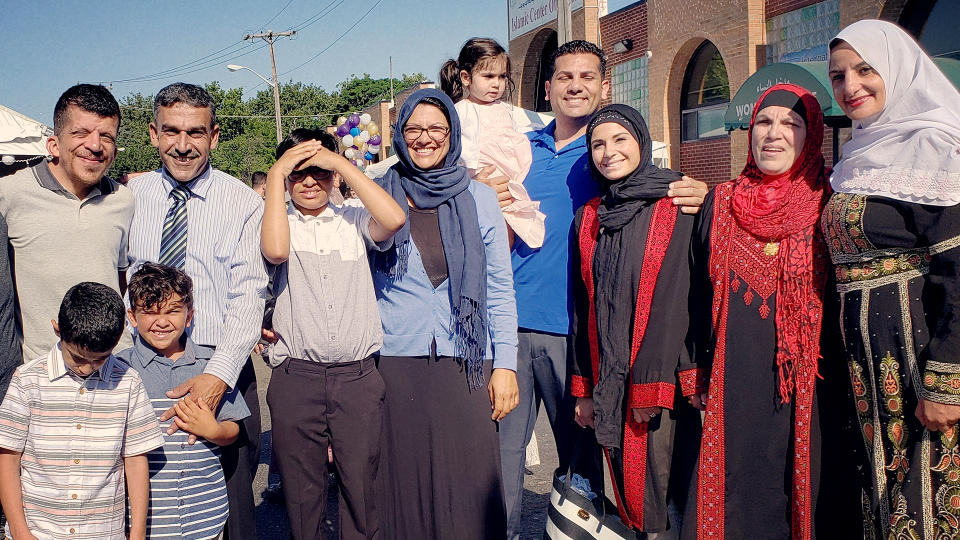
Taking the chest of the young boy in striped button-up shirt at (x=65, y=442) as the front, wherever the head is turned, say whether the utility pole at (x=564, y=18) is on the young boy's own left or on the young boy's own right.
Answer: on the young boy's own left

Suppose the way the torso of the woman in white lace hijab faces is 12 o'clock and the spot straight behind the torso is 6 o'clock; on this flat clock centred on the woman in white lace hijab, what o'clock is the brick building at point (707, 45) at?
The brick building is roughly at 4 o'clock from the woman in white lace hijab.

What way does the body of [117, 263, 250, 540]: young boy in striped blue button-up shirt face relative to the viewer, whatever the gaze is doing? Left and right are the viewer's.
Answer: facing the viewer

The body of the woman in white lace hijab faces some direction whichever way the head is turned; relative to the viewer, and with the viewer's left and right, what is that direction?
facing the viewer and to the left of the viewer

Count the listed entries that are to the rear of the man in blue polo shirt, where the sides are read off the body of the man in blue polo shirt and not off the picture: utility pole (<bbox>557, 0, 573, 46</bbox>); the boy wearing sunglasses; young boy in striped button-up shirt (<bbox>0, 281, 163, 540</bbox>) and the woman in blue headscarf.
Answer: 1

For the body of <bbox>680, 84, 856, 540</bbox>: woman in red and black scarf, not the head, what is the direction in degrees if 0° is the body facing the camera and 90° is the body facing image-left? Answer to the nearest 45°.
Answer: approximately 0°

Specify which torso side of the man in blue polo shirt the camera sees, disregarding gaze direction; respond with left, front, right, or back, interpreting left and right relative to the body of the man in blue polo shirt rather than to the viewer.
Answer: front

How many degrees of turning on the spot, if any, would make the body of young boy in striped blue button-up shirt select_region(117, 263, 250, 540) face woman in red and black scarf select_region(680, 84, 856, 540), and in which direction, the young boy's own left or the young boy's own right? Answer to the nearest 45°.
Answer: approximately 45° to the young boy's own left

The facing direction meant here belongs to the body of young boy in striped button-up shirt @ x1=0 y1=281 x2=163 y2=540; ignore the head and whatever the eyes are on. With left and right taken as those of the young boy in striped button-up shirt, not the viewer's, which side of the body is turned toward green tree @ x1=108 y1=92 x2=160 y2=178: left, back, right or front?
back

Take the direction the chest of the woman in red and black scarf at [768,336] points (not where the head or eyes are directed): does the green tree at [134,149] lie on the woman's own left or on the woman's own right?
on the woman's own right
